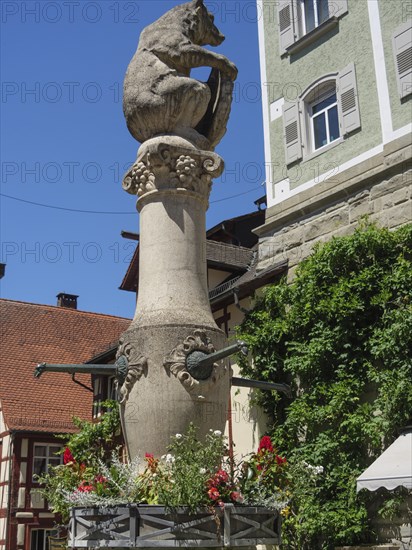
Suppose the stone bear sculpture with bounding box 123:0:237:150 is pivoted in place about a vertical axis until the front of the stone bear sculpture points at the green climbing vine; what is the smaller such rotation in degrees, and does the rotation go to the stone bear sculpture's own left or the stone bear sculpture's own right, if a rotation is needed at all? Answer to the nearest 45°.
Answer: approximately 45° to the stone bear sculpture's own left

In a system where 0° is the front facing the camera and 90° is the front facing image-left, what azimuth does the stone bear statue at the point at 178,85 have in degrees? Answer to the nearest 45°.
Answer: approximately 270°
